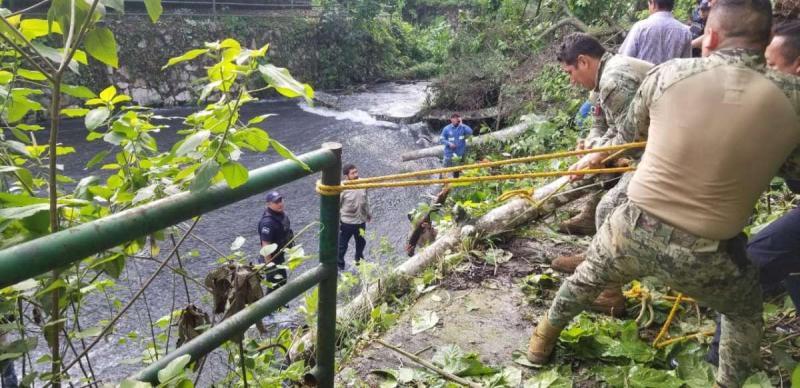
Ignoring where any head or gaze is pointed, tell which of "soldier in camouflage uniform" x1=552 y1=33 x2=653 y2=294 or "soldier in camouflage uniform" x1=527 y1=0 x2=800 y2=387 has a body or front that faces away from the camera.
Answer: "soldier in camouflage uniform" x1=527 y1=0 x2=800 y2=387

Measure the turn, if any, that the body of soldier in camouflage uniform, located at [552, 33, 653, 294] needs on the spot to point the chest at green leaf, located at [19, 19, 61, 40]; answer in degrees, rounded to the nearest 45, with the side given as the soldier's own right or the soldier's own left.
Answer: approximately 45° to the soldier's own left

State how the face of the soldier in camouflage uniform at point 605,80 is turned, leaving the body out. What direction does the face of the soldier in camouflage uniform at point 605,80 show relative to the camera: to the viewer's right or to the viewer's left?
to the viewer's left

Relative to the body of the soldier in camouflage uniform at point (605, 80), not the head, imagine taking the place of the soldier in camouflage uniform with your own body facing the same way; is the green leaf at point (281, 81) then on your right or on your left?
on your left

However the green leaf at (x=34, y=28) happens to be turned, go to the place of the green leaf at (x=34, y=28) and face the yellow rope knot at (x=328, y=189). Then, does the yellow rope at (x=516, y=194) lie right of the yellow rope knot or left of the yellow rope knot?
left

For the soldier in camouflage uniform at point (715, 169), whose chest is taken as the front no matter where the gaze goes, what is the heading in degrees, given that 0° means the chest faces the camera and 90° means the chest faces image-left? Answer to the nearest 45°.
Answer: approximately 180°

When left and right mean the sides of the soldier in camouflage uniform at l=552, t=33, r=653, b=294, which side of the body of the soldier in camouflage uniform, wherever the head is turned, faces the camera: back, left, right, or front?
left

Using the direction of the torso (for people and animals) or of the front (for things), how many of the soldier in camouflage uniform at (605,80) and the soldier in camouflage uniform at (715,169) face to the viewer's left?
1

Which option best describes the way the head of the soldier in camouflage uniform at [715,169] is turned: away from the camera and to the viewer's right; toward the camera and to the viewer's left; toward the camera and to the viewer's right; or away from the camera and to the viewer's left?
away from the camera and to the viewer's left
